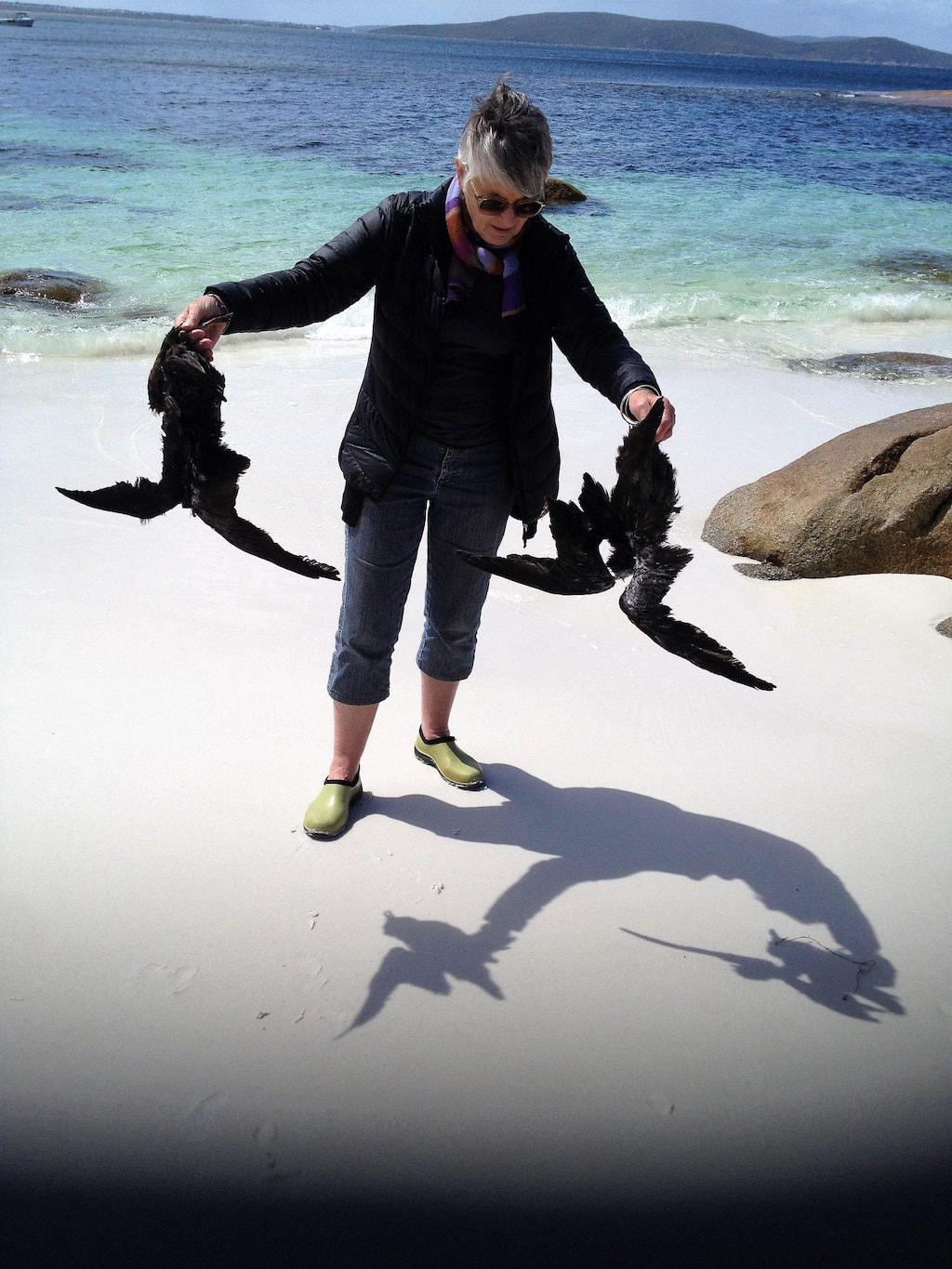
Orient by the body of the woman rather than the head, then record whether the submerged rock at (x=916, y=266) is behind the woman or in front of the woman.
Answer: behind

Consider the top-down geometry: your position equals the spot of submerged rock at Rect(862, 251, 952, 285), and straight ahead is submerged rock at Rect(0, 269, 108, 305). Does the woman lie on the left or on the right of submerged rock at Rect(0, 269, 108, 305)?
left

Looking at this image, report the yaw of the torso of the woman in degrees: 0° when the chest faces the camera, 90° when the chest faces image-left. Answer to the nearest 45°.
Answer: approximately 0°

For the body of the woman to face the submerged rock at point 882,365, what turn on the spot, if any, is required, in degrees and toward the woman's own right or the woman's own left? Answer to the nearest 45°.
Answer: approximately 135° to the woman's own left

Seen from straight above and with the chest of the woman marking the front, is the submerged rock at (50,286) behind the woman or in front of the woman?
behind
